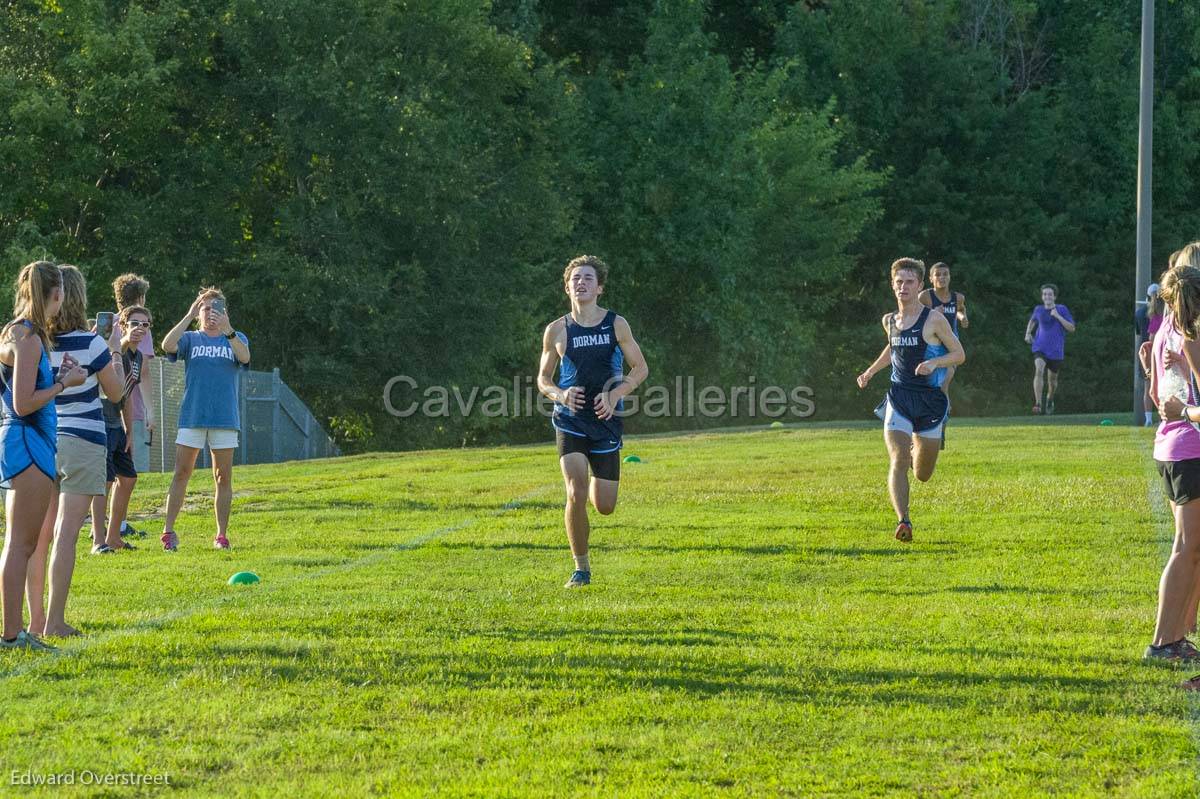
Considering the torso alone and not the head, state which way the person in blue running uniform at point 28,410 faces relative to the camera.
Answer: to the viewer's right

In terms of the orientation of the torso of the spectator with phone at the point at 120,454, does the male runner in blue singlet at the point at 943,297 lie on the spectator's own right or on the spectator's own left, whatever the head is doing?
on the spectator's own left

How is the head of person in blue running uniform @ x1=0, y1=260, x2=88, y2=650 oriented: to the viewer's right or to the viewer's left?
to the viewer's right

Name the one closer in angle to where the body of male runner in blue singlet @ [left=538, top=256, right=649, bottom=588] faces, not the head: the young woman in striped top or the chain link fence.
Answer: the young woman in striped top

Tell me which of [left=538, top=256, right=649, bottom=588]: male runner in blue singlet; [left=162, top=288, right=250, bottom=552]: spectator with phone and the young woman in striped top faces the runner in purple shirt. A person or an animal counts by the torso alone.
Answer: the young woman in striped top

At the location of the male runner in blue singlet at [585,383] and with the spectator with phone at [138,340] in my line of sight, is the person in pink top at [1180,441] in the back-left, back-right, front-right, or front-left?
back-left

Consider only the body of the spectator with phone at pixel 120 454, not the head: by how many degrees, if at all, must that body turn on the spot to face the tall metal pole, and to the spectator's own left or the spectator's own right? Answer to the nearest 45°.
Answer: approximately 90° to the spectator's own left

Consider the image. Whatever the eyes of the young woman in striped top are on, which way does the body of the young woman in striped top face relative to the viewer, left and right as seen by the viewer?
facing away from the viewer and to the right of the viewer

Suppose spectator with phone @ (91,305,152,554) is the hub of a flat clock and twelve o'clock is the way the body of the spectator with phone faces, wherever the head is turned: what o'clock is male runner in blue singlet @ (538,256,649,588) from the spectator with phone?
The male runner in blue singlet is roughly at 12 o'clock from the spectator with phone.

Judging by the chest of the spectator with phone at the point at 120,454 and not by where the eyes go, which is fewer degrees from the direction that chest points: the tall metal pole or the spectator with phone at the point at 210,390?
the spectator with phone
